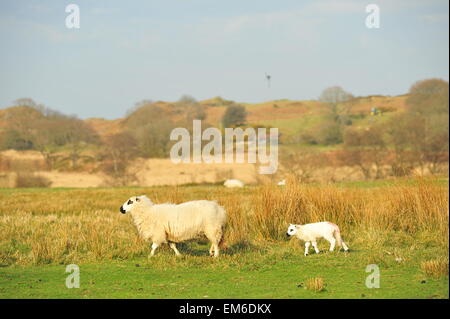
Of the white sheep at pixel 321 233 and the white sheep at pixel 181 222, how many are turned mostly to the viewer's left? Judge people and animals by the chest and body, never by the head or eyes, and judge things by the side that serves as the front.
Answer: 2

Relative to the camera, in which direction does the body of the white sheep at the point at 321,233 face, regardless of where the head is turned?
to the viewer's left

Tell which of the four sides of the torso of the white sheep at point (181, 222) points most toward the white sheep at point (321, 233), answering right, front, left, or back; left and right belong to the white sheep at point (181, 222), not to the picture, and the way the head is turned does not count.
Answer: back

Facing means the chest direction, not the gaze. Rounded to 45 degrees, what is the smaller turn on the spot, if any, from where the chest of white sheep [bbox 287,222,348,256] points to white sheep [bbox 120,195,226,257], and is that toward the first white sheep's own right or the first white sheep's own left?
0° — it already faces it

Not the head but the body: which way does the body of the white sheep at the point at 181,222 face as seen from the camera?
to the viewer's left
